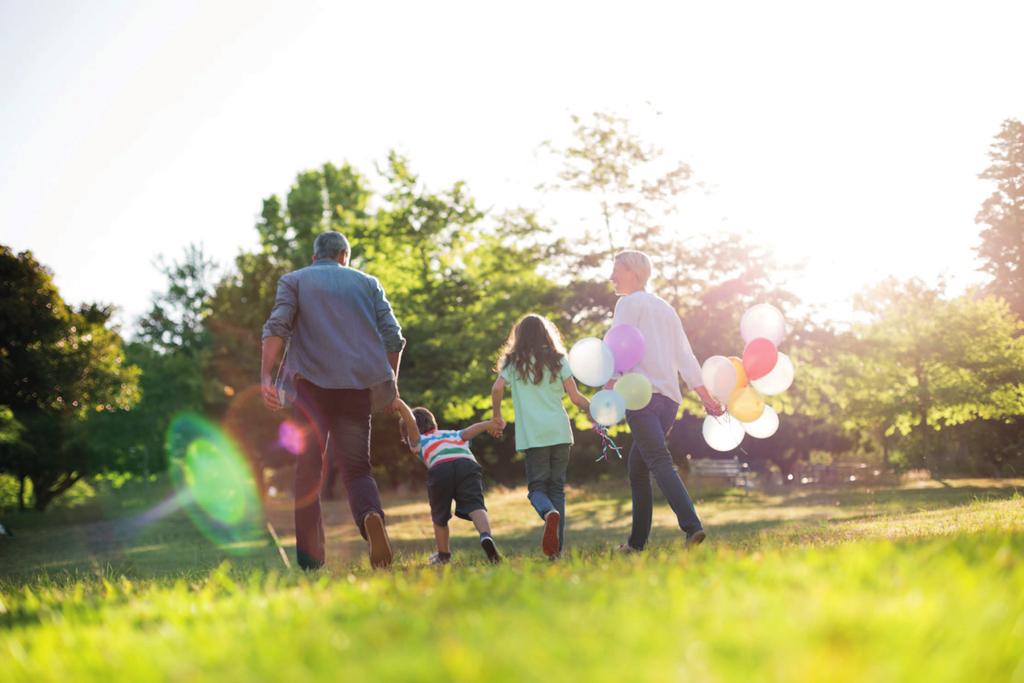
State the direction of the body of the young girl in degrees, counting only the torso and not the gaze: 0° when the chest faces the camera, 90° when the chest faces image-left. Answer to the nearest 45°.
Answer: approximately 180°

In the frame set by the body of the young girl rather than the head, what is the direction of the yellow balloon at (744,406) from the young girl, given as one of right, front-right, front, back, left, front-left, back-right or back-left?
front-right

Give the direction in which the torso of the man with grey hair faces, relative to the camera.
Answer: away from the camera

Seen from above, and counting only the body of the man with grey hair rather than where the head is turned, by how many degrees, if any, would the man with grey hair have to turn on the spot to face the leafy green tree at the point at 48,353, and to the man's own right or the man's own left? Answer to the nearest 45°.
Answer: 0° — they already face it

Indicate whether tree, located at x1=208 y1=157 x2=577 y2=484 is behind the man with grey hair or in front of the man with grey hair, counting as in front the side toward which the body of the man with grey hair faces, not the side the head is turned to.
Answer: in front

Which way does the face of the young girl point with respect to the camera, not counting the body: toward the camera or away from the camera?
away from the camera

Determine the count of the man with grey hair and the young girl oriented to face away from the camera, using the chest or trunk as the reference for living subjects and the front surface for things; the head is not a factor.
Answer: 2

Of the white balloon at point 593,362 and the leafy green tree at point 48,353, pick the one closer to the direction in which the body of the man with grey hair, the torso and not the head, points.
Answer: the leafy green tree

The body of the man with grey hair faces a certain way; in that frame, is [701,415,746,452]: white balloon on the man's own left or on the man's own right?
on the man's own right

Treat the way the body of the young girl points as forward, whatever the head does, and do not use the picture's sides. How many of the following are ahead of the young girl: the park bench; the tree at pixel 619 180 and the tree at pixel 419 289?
3

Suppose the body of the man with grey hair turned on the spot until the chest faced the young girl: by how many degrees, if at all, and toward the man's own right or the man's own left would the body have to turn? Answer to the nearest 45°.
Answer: approximately 45° to the man's own right
